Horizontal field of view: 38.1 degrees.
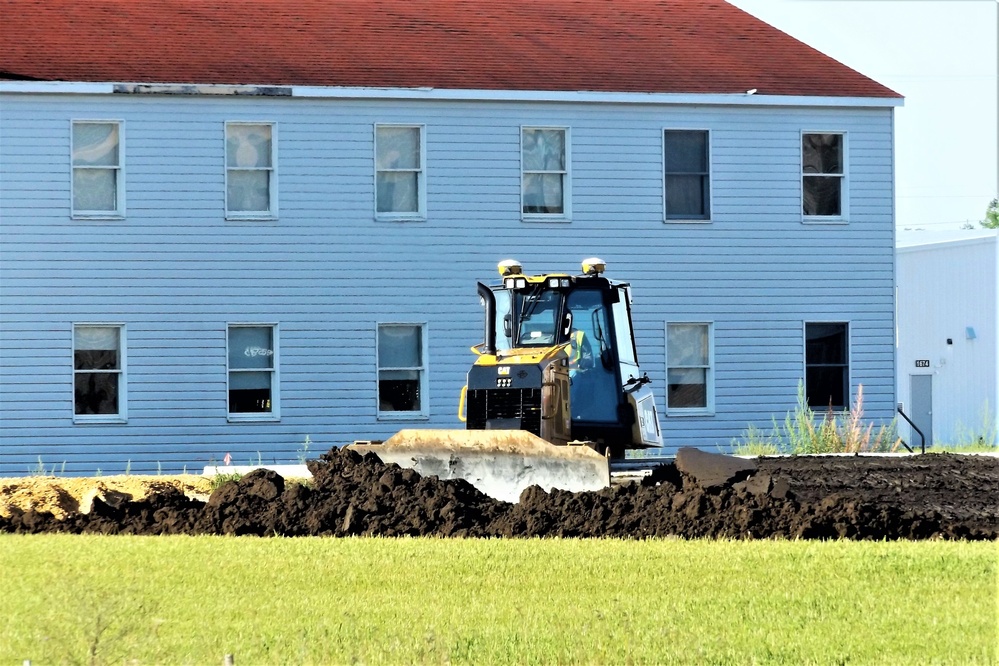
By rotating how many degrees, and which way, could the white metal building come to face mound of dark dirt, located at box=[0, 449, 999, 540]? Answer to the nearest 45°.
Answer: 0° — it already faces it

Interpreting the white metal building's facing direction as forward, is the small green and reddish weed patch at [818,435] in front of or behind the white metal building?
in front

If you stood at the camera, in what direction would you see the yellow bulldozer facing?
facing the viewer and to the left of the viewer

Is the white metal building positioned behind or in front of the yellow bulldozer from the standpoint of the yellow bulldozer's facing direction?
behind

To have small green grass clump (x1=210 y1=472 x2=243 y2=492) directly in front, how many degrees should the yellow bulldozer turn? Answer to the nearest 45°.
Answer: approximately 90° to its right

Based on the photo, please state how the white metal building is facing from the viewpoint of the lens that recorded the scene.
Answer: facing the viewer

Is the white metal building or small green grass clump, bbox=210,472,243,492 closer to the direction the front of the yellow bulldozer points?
the small green grass clump

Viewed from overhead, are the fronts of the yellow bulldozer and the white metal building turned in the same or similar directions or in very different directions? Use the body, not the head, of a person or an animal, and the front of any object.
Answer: same or similar directions

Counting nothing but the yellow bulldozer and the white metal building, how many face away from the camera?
0
